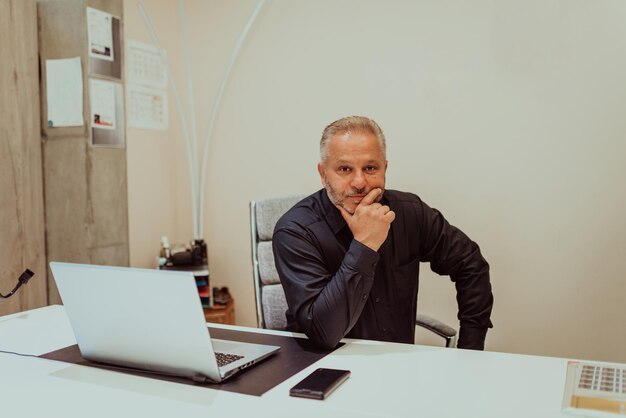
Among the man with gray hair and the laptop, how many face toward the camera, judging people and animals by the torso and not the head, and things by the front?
1

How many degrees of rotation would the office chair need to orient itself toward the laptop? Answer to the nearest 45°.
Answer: approximately 45° to its right

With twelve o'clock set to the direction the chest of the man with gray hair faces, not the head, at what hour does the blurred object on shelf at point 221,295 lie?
The blurred object on shelf is roughly at 5 o'clock from the man with gray hair.

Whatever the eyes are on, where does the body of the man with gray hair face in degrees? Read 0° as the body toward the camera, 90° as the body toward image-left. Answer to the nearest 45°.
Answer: approximately 0°

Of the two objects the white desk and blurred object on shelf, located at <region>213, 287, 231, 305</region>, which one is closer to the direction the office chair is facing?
the white desk

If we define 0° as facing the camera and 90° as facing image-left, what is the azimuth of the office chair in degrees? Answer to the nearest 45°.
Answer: approximately 315°

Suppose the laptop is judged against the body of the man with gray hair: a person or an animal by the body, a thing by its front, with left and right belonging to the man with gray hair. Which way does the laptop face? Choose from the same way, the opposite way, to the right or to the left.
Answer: the opposite way

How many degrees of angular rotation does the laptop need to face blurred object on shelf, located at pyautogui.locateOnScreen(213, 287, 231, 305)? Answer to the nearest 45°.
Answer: approximately 45° to its left

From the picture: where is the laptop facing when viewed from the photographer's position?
facing away from the viewer and to the right of the viewer
